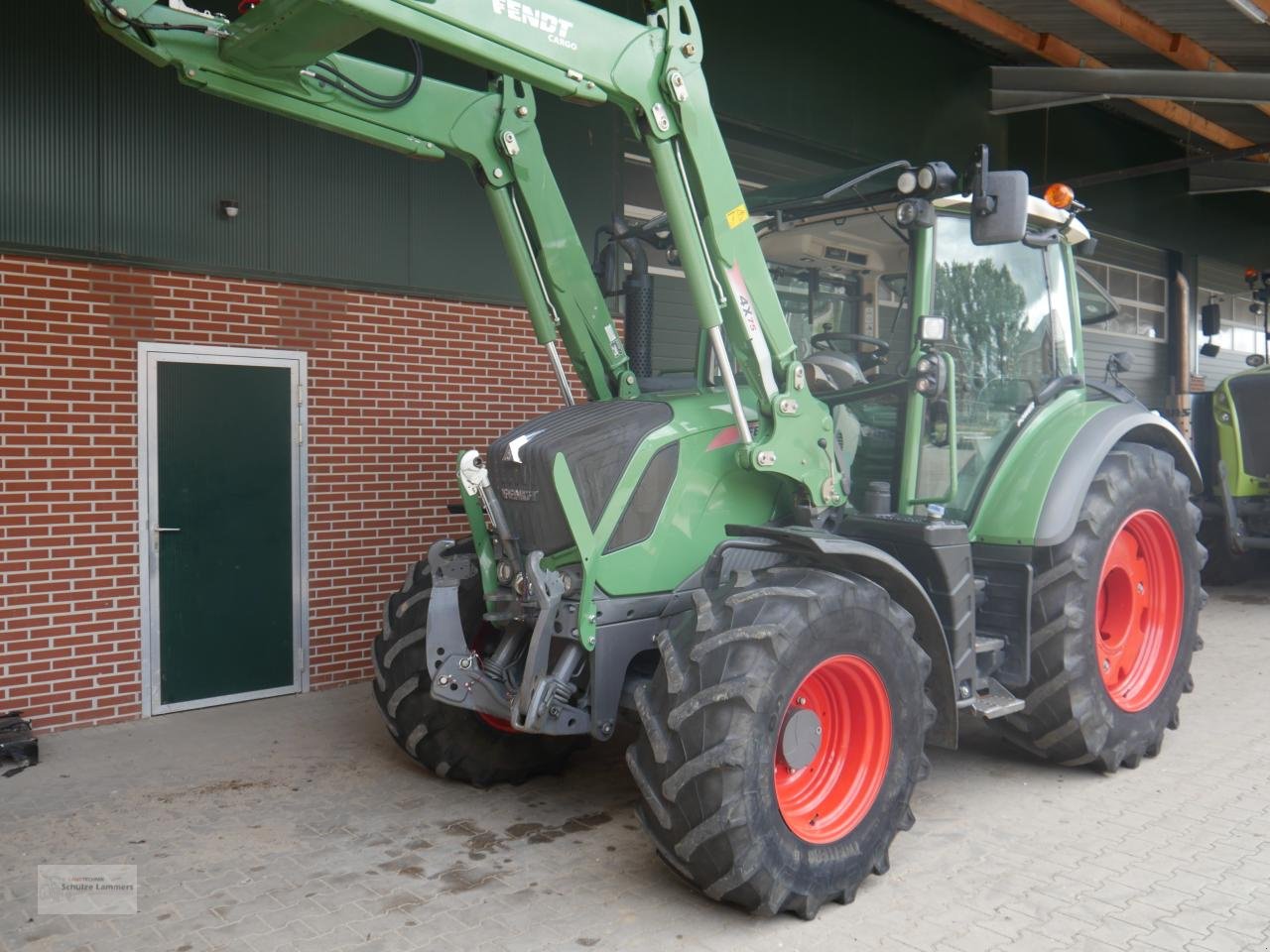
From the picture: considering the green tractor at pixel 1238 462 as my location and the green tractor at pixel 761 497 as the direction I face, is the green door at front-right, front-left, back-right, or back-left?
front-right

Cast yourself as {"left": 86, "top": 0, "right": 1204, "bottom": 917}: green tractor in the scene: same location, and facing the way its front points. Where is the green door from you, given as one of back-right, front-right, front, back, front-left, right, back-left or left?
right

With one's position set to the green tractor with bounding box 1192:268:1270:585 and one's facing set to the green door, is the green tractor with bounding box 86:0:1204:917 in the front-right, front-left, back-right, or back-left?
front-left

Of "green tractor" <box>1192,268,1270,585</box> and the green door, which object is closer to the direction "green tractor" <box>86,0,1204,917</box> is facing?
the green door

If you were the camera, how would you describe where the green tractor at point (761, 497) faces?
facing the viewer and to the left of the viewer

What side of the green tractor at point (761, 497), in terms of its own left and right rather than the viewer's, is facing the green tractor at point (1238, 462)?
back
